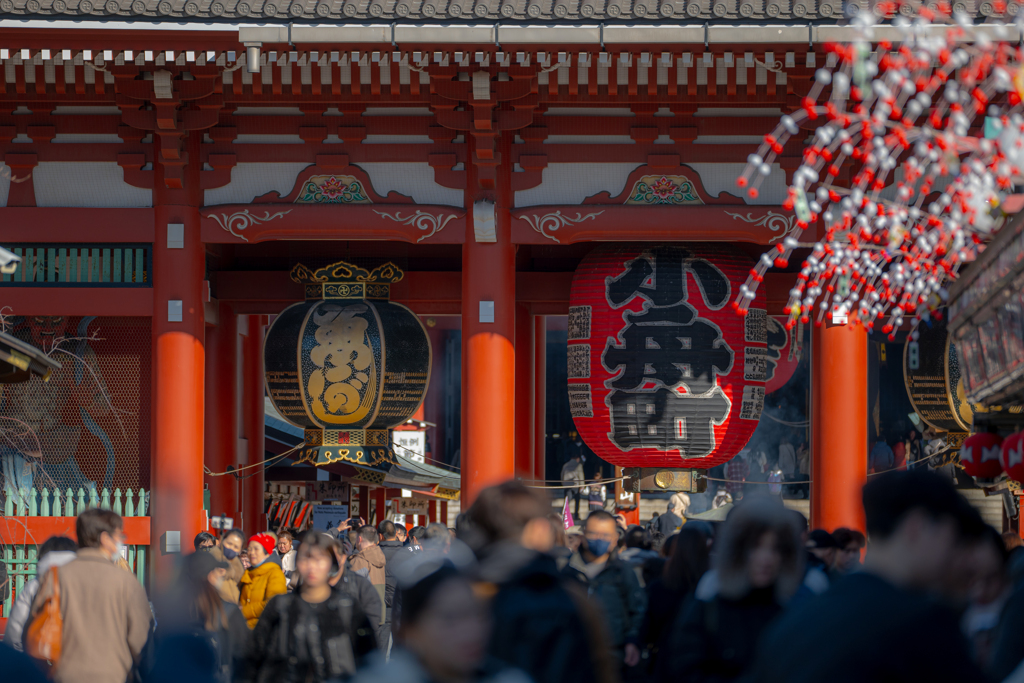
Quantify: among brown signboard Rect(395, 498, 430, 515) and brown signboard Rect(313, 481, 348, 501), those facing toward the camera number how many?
2

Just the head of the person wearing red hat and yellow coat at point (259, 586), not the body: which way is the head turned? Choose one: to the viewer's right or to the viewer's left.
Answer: to the viewer's left

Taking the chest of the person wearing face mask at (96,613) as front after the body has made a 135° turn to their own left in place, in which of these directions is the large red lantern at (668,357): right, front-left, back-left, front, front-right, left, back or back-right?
back-right

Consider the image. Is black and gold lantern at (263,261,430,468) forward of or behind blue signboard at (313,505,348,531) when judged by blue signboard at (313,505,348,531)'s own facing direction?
forward

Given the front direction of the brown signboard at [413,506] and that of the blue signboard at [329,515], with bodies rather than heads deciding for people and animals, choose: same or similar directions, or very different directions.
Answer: same or similar directions

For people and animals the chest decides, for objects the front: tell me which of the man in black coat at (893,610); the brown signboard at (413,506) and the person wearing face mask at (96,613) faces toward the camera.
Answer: the brown signboard

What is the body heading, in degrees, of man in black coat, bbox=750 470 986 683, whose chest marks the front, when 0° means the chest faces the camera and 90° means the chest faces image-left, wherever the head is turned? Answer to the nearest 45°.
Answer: approximately 225°

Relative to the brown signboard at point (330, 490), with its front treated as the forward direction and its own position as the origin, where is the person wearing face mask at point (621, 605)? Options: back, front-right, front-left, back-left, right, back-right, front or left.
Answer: front

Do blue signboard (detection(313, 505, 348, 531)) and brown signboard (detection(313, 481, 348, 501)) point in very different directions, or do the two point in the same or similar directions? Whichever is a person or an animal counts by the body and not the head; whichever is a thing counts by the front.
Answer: same or similar directions

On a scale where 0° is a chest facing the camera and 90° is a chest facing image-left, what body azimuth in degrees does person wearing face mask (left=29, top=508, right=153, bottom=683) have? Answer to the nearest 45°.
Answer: approximately 225°

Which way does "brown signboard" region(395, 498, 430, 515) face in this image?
toward the camera

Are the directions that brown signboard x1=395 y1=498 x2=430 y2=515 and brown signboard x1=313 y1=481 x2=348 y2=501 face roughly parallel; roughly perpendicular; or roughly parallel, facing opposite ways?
roughly parallel

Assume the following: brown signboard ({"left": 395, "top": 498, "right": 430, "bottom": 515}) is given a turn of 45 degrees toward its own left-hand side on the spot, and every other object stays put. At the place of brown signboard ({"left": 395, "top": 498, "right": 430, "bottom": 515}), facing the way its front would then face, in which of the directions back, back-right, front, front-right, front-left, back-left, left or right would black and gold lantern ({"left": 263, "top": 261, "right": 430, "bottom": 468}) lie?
front-right

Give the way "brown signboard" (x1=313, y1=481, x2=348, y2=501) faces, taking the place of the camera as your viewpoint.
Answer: facing the viewer

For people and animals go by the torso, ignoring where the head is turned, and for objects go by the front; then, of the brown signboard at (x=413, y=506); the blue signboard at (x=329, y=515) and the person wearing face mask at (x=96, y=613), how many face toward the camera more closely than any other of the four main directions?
2
